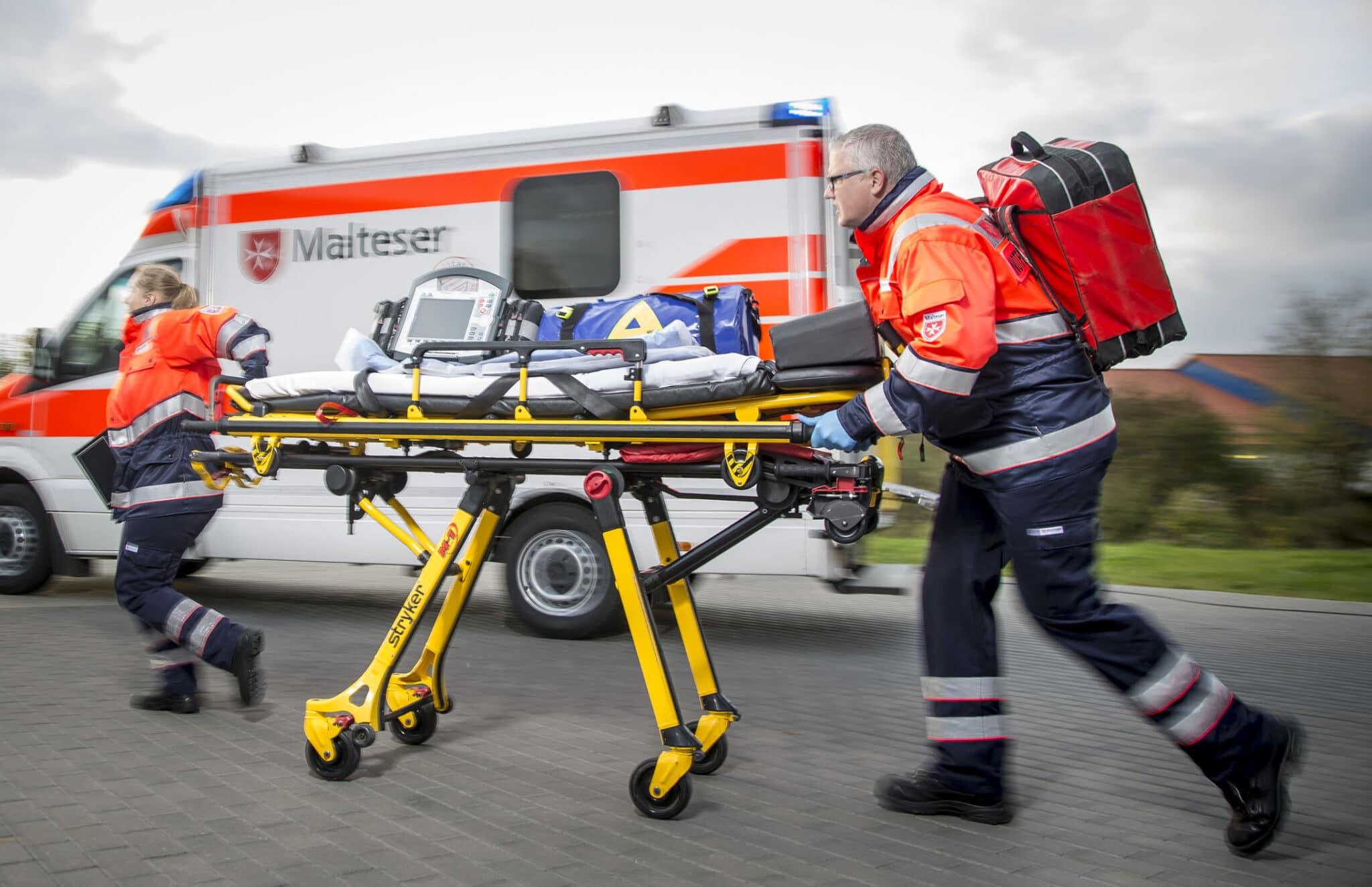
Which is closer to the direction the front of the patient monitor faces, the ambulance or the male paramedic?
the male paramedic

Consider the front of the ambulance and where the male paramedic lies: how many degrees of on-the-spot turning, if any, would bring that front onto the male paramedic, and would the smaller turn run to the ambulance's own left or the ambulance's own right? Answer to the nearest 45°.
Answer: approximately 135° to the ambulance's own left

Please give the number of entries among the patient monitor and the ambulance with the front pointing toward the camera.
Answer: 1

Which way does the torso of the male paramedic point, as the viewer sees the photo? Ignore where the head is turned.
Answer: to the viewer's left

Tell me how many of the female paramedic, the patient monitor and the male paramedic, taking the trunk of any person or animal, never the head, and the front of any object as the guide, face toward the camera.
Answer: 1

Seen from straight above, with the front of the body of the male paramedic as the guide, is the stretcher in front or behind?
in front

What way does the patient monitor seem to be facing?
toward the camera

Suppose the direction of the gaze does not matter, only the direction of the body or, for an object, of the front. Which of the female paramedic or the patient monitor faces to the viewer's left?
the female paramedic

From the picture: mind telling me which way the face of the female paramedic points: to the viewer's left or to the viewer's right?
to the viewer's left

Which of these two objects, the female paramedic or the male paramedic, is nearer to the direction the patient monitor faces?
the male paramedic

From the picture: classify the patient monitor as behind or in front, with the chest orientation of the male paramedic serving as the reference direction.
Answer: in front

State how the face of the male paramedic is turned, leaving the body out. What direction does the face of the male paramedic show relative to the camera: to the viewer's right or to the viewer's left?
to the viewer's left

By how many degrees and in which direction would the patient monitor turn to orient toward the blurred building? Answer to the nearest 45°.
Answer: approximately 135° to its left

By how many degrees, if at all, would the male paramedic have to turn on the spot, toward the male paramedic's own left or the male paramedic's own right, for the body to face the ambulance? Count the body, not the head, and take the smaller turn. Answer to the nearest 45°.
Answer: approximately 45° to the male paramedic's own right

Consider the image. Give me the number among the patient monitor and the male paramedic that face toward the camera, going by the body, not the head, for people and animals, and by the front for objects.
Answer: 1

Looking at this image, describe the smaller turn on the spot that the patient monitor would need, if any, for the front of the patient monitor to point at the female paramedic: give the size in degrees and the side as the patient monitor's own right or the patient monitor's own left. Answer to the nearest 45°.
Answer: approximately 90° to the patient monitor's own right
